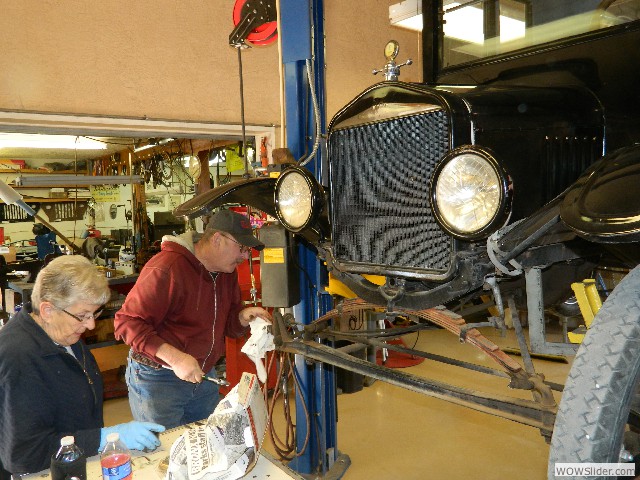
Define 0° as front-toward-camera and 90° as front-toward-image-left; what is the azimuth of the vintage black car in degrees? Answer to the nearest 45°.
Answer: approximately 45°

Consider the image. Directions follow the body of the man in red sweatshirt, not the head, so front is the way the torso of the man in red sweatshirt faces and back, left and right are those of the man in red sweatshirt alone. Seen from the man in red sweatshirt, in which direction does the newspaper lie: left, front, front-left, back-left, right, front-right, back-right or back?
front-right

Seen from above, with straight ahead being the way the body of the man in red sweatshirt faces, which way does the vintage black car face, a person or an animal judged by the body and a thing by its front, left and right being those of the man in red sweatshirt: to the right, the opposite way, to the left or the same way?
to the right

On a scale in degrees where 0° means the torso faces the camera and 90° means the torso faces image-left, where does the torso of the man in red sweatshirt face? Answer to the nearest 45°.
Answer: approximately 315°

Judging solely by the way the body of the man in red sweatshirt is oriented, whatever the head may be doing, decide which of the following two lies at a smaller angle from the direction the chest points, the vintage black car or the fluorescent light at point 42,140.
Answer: the vintage black car

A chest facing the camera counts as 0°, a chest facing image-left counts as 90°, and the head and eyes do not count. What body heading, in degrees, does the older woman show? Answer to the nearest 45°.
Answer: approximately 315°

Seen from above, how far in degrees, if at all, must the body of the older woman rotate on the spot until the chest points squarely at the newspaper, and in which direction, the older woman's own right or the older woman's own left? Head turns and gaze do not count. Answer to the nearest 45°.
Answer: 0° — they already face it

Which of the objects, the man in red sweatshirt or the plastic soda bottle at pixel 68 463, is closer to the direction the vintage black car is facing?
the plastic soda bottle

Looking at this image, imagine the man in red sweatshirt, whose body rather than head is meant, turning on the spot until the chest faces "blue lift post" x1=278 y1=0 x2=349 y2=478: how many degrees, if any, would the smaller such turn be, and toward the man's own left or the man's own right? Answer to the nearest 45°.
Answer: approximately 45° to the man's own left

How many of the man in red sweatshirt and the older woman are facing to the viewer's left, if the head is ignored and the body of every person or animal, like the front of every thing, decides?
0

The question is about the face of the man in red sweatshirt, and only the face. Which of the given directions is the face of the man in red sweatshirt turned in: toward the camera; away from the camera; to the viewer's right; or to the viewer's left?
to the viewer's right

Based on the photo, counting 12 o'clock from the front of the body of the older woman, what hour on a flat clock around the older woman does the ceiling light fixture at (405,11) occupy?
The ceiling light fixture is roughly at 10 o'clock from the older woman.

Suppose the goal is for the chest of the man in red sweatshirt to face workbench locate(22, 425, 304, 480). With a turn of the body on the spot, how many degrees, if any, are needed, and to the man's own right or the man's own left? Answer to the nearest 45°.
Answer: approximately 45° to the man's own right
